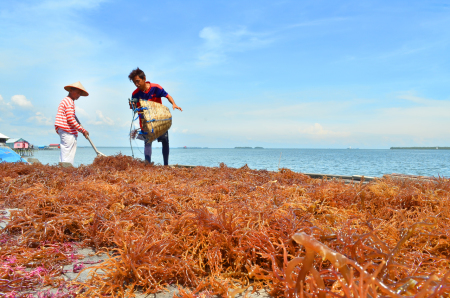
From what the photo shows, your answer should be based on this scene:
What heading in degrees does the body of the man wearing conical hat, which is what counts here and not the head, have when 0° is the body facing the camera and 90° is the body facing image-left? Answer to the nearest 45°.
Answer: approximately 270°

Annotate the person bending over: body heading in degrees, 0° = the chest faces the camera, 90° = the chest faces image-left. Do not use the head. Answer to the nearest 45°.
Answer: approximately 45°

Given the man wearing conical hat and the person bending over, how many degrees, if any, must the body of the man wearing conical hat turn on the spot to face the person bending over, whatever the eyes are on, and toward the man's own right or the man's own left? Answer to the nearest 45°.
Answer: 0° — they already face them

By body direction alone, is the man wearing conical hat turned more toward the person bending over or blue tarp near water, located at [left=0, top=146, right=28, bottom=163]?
the person bending over

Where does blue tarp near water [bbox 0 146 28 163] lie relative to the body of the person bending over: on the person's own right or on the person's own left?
on the person's own right

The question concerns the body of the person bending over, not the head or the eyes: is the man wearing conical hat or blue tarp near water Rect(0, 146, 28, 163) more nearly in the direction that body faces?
the man wearing conical hat

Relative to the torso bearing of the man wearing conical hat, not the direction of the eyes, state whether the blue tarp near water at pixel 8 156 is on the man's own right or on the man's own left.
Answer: on the man's own left

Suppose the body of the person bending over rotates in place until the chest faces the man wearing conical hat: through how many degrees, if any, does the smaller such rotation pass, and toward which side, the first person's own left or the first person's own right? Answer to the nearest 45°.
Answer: approximately 45° to the first person's own right

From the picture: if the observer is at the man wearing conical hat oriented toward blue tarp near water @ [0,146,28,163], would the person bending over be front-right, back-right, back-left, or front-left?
back-right

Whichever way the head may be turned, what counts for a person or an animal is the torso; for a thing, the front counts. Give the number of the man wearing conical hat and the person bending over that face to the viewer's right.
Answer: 1
